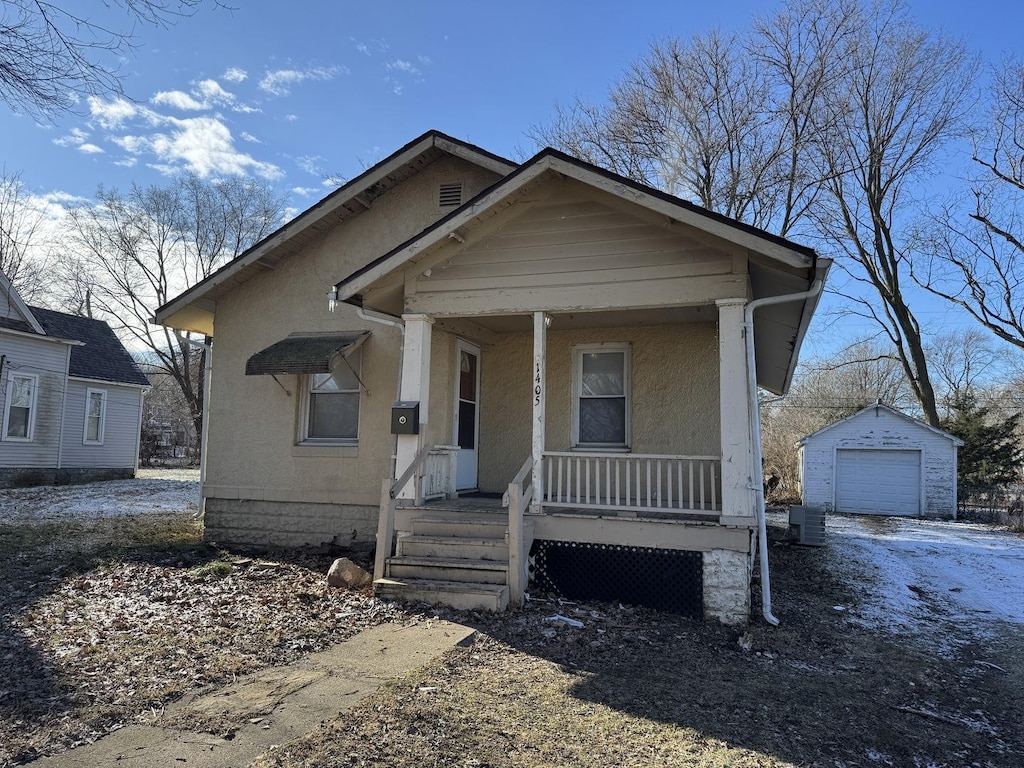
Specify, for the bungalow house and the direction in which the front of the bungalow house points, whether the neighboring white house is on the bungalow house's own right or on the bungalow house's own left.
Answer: on the bungalow house's own right

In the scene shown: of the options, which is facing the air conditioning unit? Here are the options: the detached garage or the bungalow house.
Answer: the detached garage

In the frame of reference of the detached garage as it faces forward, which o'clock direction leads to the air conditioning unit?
The air conditioning unit is roughly at 12 o'clock from the detached garage.

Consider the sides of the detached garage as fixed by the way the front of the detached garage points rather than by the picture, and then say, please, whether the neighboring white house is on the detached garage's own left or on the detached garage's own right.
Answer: on the detached garage's own right

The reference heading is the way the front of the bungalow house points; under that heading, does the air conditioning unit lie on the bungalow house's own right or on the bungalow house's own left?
on the bungalow house's own left

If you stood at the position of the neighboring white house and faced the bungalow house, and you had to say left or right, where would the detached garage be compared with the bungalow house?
left

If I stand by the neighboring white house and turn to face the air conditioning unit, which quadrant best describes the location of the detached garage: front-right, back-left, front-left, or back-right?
front-left

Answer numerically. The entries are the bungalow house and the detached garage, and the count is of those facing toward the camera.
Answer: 2

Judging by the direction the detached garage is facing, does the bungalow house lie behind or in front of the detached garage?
in front

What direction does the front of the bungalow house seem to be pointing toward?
toward the camera
